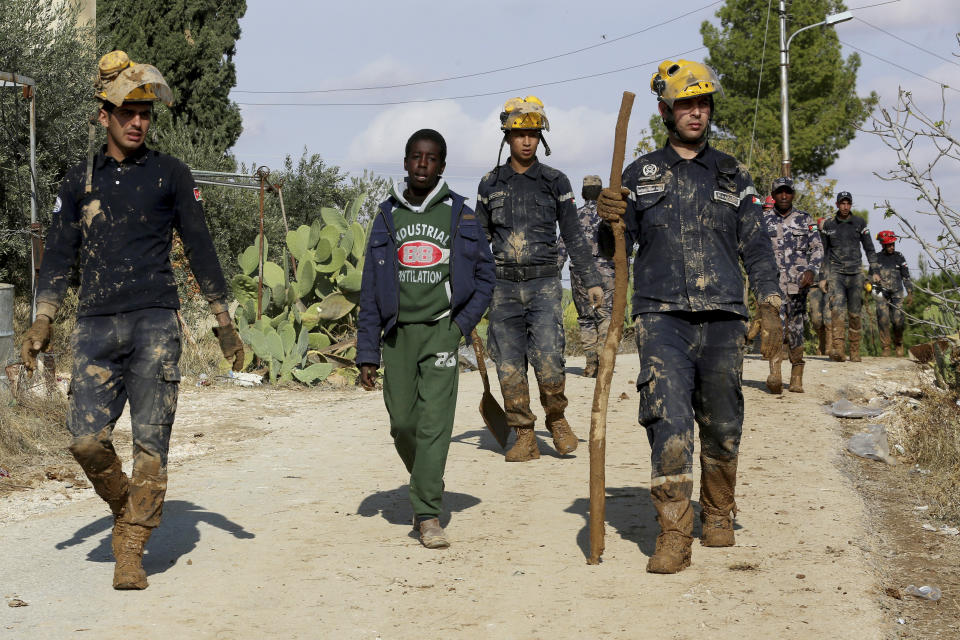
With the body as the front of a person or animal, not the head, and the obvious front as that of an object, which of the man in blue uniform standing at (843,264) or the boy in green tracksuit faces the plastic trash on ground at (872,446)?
the man in blue uniform standing

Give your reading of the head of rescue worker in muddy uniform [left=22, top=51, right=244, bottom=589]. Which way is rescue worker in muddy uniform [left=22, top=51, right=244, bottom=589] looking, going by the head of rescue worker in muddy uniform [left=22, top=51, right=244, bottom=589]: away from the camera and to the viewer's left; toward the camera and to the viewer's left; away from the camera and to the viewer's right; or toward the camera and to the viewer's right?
toward the camera and to the viewer's right

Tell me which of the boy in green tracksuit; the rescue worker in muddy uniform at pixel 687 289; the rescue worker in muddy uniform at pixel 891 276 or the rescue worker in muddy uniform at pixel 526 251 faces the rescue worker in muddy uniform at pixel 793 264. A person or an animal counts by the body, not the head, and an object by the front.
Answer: the rescue worker in muddy uniform at pixel 891 276

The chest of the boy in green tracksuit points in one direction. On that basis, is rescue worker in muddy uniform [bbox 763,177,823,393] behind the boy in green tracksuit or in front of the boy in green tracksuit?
behind

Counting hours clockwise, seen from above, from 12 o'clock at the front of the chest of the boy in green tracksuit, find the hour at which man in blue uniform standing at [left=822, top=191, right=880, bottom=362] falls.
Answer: The man in blue uniform standing is roughly at 7 o'clock from the boy in green tracksuit.

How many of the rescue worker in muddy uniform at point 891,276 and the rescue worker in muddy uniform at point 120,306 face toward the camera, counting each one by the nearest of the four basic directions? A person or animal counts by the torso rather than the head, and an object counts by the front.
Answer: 2

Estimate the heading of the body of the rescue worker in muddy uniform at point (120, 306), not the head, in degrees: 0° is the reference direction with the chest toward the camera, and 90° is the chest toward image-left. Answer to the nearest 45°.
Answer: approximately 0°
